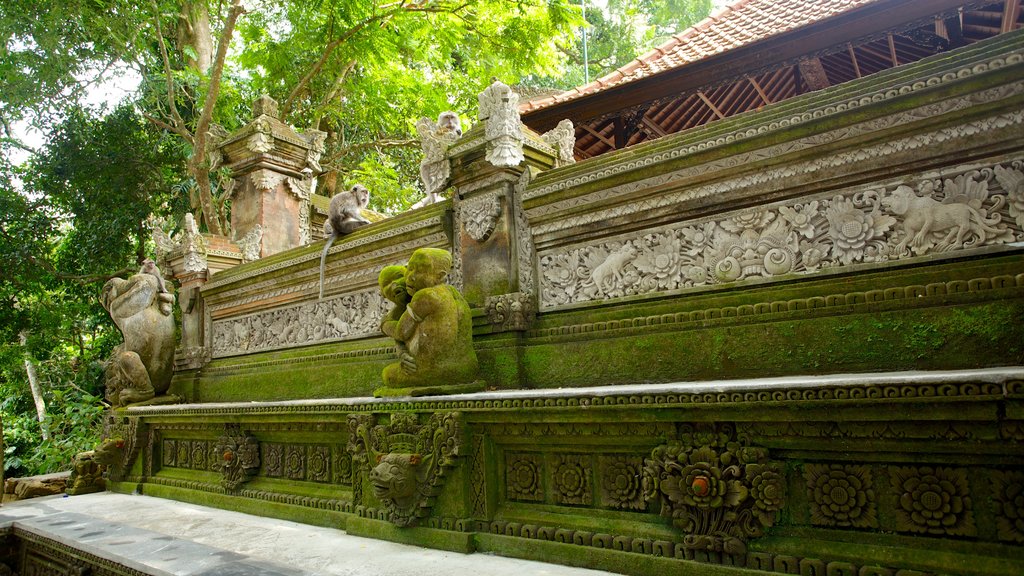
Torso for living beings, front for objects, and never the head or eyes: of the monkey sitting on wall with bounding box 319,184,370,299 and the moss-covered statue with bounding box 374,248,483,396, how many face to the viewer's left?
1

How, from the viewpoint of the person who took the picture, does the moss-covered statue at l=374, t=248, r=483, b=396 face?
facing to the left of the viewer

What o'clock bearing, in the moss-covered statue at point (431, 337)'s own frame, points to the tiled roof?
The tiled roof is roughly at 5 o'clock from the moss-covered statue.

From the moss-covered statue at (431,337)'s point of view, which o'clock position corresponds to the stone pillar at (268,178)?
The stone pillar is roughly at 2 o'clock from the moss-covered statue.
